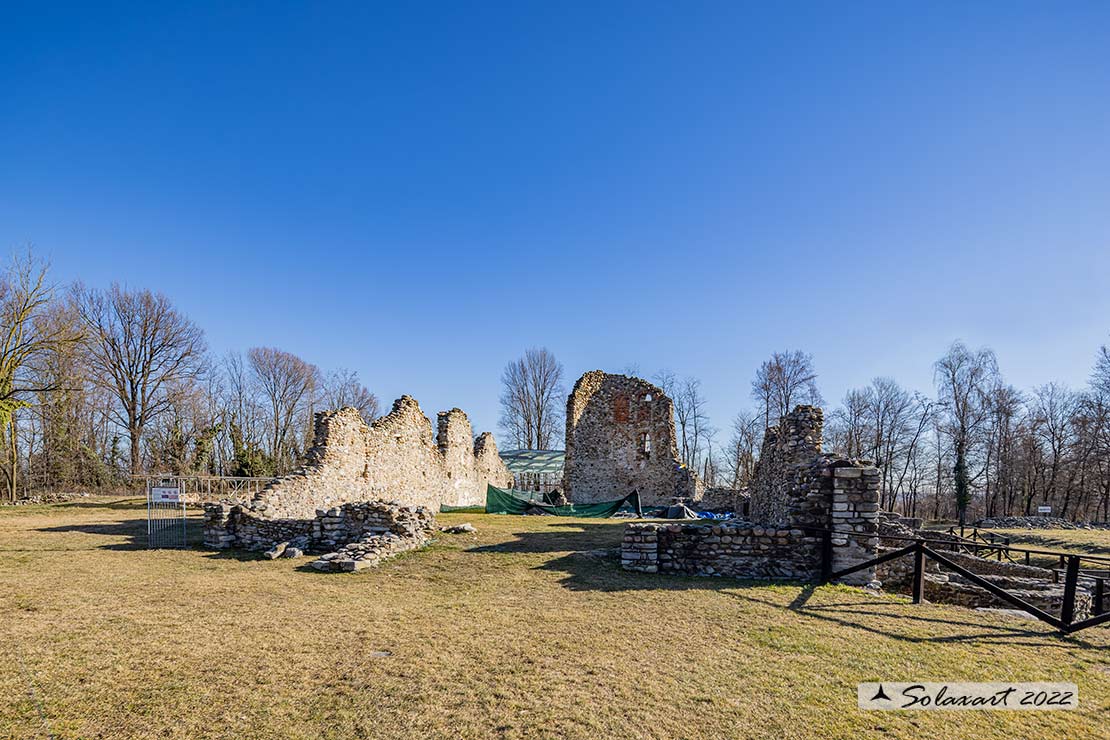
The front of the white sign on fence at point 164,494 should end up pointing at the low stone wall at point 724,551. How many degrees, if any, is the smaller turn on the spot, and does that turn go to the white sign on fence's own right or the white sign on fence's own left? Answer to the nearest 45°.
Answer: approximately 45° to the white sign on fence's own left

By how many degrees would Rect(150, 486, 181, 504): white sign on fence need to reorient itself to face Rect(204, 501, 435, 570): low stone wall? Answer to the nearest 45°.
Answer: approximately 45° to its left

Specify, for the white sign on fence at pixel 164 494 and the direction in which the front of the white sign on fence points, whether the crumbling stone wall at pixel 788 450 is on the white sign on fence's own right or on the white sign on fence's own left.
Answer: on the white sign on fence's own left

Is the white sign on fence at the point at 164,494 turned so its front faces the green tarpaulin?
no

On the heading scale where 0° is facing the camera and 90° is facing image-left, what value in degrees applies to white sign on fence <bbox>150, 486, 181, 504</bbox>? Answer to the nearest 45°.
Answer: approximately 0°

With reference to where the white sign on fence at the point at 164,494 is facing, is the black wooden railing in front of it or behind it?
in front

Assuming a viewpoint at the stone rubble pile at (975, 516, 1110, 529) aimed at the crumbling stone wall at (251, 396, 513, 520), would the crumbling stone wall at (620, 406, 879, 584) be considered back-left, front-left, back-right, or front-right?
front-left

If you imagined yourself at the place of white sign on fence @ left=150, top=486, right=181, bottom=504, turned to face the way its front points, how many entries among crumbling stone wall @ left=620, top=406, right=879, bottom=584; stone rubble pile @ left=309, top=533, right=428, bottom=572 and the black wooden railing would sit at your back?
0
